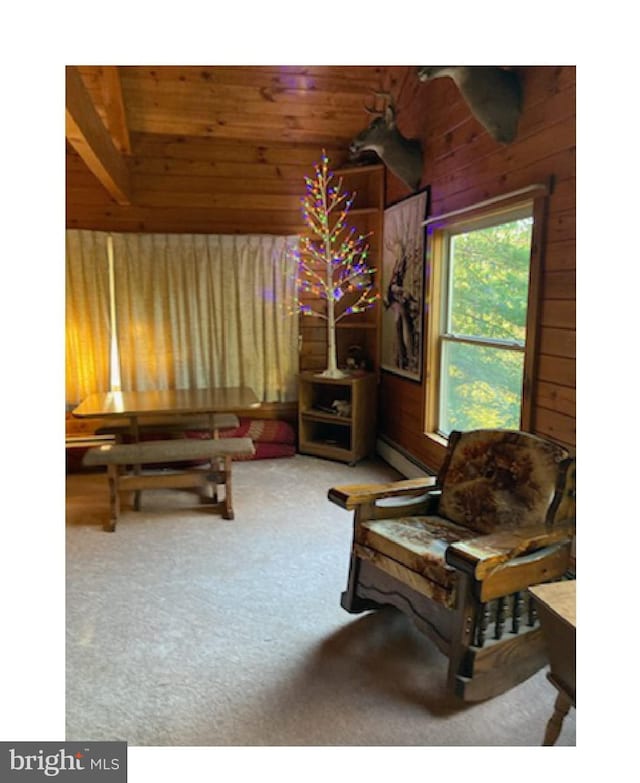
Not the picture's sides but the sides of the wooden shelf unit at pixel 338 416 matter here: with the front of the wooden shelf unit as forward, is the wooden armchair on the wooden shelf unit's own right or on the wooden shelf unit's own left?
on the wooden shelf unit's own left

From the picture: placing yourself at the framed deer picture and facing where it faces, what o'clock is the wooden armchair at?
The wooden armchair is roughly at 9 o'clock from the framed deer picture.

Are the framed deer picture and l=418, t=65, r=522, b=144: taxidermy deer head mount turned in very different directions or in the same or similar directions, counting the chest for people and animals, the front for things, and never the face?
same or similar directions

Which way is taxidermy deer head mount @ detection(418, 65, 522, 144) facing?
to the viewer's left

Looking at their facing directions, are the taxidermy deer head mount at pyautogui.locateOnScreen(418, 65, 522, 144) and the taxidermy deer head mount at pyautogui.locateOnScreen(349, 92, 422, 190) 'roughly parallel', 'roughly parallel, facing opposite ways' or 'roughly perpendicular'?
roughly parallel

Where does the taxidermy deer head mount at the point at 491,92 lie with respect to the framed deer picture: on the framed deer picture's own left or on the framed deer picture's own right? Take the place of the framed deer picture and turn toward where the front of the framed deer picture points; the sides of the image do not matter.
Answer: on the framed deer picture's own left

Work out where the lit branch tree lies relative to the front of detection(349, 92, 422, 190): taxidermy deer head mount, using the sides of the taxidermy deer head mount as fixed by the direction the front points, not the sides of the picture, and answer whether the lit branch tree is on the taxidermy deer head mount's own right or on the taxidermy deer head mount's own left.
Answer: on the taxidermy deer head mount's own right

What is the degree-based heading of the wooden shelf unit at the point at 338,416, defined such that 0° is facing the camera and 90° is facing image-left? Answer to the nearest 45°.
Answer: approximately 45°

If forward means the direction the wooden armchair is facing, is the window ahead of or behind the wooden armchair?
behind

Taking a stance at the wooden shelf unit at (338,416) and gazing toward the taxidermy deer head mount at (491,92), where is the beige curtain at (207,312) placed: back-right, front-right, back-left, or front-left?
back-right

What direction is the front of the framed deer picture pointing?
to the viewer's left

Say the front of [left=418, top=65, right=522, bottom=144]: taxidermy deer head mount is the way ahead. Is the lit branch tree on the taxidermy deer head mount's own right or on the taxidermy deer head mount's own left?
on the taxidermy deer head mount's own right

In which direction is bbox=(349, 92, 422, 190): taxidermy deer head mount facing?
to the viewer's left

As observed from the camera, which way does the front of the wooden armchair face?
facing the viewer and to the left of the viewer
